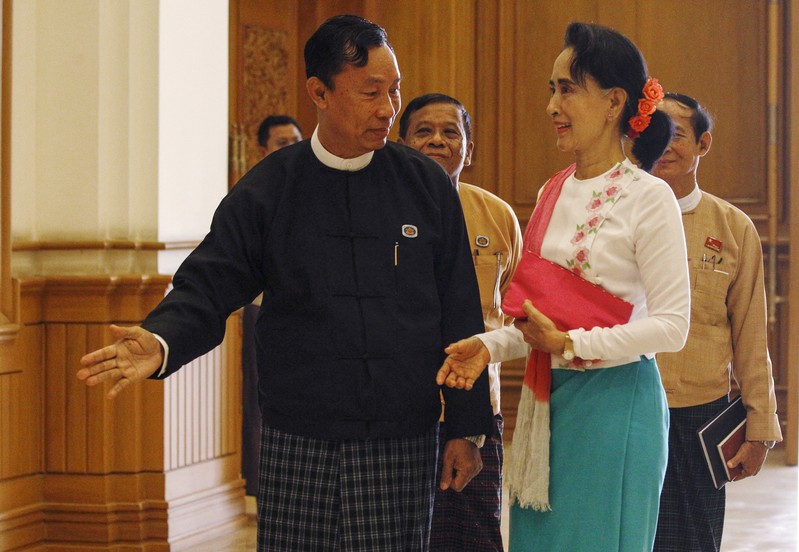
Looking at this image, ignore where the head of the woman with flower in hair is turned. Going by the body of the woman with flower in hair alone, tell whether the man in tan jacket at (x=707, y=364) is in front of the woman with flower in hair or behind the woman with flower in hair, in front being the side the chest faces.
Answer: behind

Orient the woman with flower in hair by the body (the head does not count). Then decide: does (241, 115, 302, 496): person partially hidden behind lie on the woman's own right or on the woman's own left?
on the woman's own right

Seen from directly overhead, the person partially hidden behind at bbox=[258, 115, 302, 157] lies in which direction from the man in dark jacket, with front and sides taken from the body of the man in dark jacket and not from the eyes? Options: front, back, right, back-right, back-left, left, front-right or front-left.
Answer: back

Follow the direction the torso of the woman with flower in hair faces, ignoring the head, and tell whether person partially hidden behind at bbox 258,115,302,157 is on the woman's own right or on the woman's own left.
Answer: on the woman's own right

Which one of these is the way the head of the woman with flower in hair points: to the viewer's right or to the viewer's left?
to the viewer's left

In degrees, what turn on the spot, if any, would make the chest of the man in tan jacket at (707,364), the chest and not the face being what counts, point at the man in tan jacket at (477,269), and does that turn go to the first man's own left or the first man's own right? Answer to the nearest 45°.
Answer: approximately 45° to the first man's own right

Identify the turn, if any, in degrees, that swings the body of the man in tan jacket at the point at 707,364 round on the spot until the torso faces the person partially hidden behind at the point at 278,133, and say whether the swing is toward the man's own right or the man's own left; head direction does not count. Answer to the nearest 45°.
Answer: approximately 90° to the man's own right
